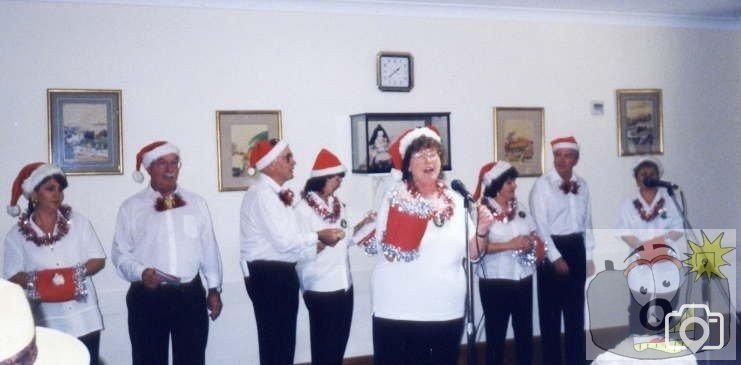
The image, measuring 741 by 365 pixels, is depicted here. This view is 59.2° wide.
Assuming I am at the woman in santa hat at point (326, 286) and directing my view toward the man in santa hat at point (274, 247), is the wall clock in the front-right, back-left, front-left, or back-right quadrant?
back-right

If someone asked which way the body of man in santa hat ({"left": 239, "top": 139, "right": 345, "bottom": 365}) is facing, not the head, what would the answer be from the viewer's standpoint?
to the viewer's right

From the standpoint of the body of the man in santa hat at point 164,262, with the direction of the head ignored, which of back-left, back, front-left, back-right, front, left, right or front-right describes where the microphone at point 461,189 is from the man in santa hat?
front-left

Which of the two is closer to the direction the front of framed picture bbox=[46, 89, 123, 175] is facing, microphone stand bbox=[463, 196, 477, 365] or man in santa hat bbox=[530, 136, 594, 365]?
the microphone stand

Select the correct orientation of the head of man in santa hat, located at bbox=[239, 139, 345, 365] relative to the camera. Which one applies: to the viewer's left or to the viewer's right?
to the viewer's right

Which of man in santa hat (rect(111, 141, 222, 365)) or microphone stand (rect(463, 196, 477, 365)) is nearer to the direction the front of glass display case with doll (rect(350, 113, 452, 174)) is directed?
the microphone stand
